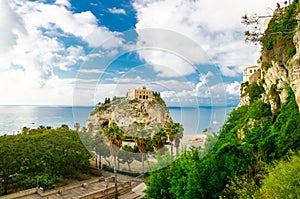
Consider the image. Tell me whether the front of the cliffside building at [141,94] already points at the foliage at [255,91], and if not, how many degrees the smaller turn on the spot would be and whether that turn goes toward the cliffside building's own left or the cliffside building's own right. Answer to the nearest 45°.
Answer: approximately 45° to the cliffside building's own left

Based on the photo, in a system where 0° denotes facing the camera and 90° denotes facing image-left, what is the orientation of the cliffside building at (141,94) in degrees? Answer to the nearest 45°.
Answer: approximately 315°
